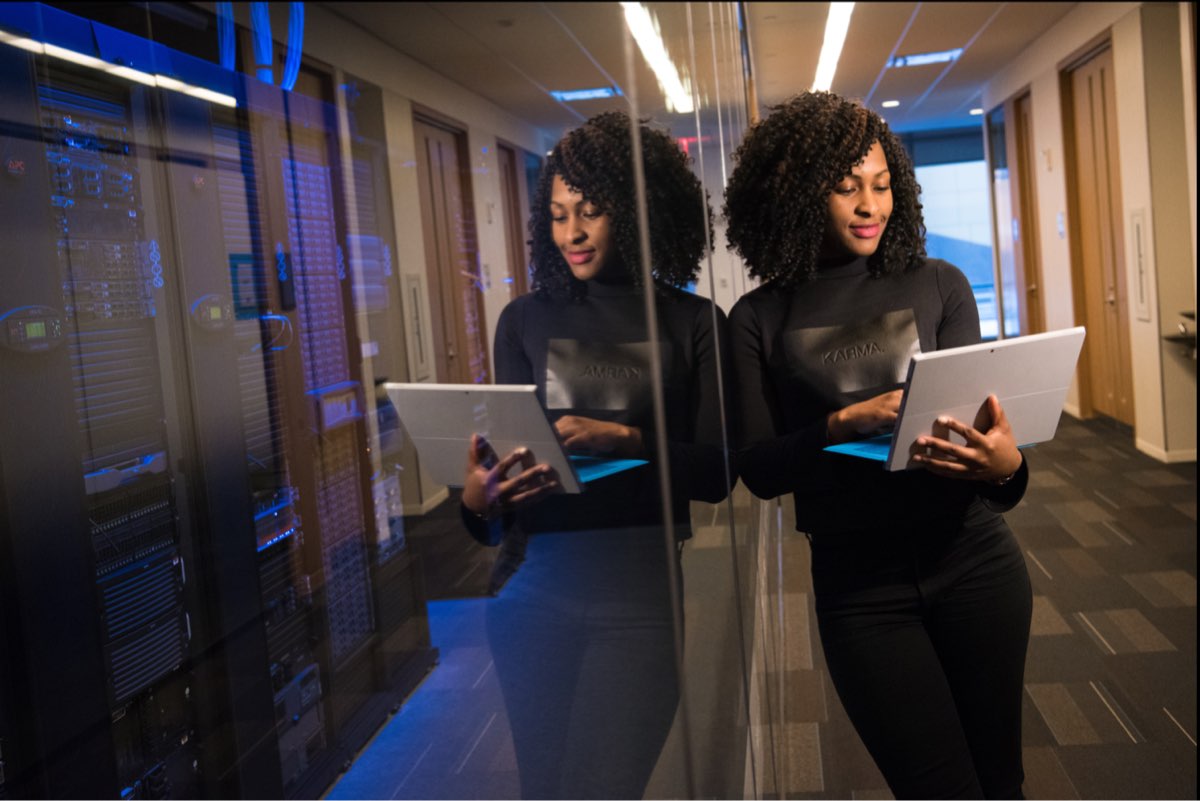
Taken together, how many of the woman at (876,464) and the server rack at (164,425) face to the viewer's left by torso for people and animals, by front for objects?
0

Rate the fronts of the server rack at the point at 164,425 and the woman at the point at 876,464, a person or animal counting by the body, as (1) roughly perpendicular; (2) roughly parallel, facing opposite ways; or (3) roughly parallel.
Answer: roughly perpendicular

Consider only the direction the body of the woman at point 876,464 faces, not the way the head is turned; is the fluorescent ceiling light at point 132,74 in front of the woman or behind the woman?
in front

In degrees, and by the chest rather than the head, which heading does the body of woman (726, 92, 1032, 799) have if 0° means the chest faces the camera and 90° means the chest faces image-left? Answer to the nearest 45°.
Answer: approximately 0°

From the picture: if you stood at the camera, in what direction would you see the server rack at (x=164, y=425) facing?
facing the viewer and to the right of the viewer

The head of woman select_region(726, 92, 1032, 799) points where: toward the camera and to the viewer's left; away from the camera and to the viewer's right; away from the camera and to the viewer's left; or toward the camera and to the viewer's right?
toward the camera and to the viewer's right
